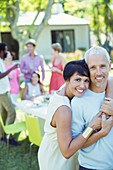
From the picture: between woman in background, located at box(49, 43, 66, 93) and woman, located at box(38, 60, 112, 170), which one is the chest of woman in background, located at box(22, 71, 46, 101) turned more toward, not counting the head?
the woman

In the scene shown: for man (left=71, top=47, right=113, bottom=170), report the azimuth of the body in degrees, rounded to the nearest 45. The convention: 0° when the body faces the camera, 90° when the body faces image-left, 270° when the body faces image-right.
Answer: approximately 0°

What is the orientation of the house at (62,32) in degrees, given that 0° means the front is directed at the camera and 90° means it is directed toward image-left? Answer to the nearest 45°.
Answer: approximately 0°

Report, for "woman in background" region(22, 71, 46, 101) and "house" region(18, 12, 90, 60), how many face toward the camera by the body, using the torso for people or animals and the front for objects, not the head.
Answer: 2

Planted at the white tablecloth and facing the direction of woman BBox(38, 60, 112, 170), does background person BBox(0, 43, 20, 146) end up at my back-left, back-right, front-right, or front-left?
back-right

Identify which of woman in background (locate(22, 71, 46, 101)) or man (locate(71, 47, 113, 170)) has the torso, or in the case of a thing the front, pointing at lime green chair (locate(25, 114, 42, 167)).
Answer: the woman in background

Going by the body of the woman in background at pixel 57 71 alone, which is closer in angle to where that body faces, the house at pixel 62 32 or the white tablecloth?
the white tablecloth

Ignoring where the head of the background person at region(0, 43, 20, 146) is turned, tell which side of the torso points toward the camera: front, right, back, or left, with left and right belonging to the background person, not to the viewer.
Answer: right

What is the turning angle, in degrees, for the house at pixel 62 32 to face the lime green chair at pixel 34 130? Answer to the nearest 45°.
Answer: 0° — it already faces it

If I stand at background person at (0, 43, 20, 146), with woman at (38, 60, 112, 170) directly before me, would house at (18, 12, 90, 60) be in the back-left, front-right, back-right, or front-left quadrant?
back-left

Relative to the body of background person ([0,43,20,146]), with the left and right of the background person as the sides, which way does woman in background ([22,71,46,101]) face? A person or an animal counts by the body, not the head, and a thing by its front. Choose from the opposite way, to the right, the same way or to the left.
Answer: to the right
